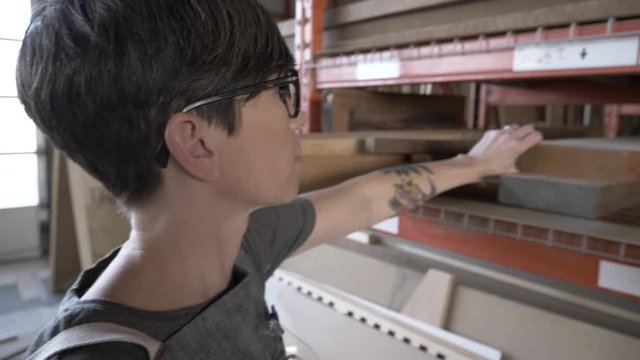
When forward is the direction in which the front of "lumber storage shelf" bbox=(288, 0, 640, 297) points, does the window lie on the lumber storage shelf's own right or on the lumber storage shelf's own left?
on the lumber storage shelf's own right

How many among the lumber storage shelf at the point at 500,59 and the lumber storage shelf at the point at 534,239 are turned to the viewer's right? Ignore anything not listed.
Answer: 0

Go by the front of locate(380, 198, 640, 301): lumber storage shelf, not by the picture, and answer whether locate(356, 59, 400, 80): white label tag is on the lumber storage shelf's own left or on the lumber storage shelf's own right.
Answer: on the lumber storage shelf's own right

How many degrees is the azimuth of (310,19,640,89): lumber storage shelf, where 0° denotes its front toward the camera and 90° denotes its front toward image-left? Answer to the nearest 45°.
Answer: approximately 45°

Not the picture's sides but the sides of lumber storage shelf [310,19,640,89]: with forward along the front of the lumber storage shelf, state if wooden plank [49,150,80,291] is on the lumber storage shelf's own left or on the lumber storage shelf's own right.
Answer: on the lumber storage shelf's own right
